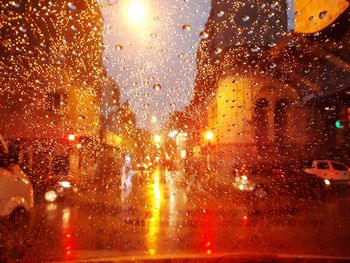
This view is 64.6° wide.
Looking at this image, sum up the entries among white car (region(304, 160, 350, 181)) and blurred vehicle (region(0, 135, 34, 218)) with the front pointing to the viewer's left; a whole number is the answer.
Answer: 1

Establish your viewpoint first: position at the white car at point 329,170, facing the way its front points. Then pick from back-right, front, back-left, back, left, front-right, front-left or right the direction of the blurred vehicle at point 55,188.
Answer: front-left

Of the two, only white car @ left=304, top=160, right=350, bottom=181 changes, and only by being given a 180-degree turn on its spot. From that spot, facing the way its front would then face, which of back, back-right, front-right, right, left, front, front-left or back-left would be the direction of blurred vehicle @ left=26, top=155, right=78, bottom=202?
back-right

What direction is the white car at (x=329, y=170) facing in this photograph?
to the viewer's left

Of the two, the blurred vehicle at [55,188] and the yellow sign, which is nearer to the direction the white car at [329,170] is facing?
the blurred vehicle

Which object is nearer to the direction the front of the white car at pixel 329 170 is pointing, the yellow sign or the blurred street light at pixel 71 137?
the blurred street light

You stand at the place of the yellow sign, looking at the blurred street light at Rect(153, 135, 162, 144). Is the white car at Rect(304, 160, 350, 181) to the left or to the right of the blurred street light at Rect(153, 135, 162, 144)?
right
